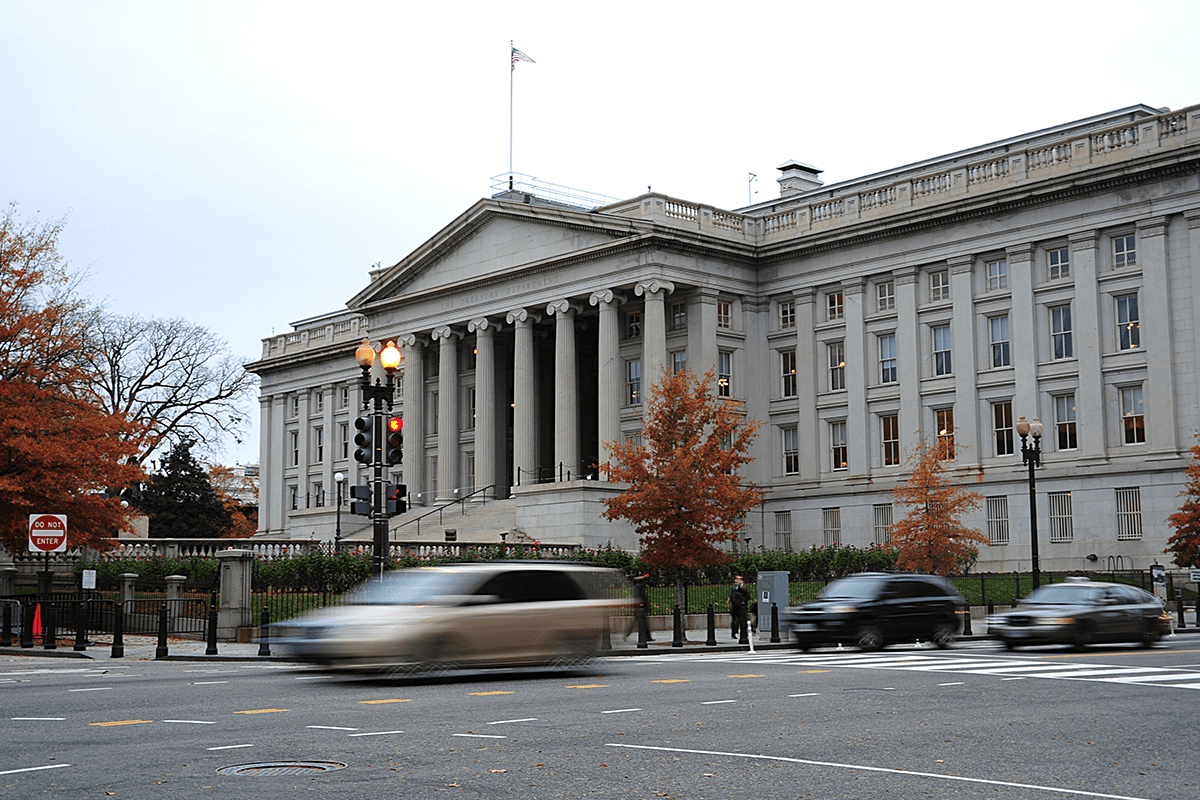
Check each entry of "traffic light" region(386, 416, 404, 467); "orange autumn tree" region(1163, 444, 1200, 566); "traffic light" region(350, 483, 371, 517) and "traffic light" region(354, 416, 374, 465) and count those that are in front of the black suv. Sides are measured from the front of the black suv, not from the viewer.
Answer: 3

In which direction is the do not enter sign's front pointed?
toward the camera

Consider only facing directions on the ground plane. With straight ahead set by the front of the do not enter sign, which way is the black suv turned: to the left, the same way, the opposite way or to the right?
to the right

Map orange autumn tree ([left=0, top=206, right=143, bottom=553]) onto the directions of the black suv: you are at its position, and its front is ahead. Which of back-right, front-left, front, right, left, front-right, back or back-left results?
front-right

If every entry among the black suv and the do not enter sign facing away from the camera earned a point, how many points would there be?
0

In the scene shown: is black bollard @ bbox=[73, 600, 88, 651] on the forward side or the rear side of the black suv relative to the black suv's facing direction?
on the forward side

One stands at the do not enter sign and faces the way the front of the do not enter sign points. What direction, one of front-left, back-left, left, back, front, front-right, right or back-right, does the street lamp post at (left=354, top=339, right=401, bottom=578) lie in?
front-left

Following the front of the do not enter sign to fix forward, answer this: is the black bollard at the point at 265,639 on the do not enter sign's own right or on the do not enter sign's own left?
on the do not enter sign's own left

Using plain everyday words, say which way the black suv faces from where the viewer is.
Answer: facing the viewer and to the left of the viewer

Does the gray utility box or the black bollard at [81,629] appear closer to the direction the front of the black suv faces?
the black bollard

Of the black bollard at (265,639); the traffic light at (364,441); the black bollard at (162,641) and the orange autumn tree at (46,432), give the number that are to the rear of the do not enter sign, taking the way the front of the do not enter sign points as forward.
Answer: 1

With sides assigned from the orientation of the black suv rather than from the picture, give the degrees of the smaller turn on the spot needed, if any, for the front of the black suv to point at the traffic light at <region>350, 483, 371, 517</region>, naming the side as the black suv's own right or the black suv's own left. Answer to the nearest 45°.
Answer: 0° — it already faces it

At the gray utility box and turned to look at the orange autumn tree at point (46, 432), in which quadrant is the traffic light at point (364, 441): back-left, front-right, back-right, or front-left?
front-left

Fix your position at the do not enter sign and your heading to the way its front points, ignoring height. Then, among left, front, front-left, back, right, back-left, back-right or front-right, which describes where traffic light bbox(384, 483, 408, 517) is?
front-left

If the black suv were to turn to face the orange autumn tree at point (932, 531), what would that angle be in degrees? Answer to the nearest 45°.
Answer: approximately 135° to its right

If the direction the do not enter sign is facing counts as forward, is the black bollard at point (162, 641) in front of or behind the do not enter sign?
in front
